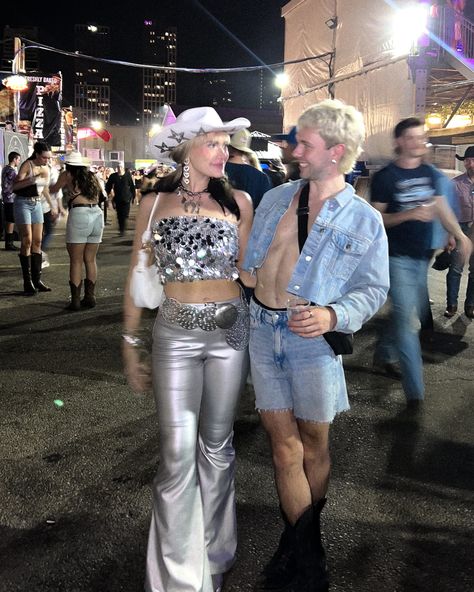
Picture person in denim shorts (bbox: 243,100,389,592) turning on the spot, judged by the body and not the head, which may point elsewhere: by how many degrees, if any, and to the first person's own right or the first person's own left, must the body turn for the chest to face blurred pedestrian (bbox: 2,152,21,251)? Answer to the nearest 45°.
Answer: approximately 90° to the first person's own right

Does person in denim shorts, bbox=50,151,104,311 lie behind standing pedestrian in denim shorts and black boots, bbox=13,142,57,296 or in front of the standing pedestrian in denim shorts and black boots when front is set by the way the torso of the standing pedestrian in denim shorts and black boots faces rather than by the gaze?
in front

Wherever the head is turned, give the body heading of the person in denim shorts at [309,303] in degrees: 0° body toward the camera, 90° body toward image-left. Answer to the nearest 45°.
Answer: approximately 45°

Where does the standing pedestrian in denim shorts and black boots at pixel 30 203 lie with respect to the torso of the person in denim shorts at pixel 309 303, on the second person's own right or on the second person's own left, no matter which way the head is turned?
on the second person's own right

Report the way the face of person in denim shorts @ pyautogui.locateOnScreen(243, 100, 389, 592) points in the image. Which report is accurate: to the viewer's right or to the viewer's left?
to the viewer's left

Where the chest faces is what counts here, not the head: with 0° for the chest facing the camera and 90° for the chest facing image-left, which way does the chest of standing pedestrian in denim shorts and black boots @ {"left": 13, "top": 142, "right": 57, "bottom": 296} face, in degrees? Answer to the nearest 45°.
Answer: approximately 315°

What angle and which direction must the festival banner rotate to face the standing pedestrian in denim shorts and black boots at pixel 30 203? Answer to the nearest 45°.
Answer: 0° — it already faces them
